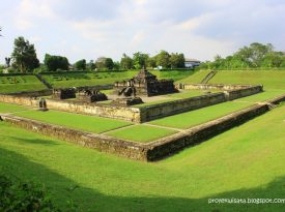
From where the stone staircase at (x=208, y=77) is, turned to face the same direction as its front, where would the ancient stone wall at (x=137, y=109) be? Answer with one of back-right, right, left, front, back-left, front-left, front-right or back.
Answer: front-left

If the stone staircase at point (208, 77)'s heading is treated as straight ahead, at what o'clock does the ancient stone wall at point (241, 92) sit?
The ancient stone wall is roughly at 10 o'clock from the stone staircase.

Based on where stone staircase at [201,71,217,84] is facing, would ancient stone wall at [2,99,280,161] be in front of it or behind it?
in front

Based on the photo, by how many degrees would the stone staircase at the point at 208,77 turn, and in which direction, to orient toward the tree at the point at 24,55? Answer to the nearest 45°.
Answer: approximately 45° to its right

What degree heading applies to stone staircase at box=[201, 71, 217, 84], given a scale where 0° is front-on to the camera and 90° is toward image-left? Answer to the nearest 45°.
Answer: approximately 45°

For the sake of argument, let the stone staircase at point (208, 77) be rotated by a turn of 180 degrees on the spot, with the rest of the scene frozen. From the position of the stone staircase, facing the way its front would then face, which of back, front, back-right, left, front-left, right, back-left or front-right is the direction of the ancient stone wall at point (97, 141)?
back-right

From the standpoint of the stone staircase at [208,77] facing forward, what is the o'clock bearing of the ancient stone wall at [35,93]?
The ancient stone wall is roughly at 12 o'clock from the stone staircase.

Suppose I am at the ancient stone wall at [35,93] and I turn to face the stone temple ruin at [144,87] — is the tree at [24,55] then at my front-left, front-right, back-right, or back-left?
back-left
